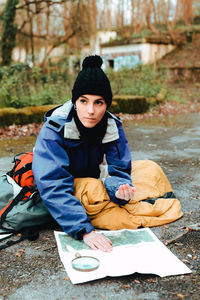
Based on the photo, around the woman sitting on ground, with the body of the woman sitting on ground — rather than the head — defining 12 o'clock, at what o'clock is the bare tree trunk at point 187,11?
The bare tree trunk is roughly at 8 o'clock from the woman sitting on ground.

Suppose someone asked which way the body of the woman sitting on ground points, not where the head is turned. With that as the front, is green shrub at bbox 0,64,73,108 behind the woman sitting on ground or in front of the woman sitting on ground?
behind

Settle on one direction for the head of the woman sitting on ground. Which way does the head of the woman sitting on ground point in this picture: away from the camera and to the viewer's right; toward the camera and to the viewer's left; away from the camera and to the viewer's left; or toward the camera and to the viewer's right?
toward the camera and to the viewer's right

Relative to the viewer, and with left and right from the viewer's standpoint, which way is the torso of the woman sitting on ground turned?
facing the viewer and to the right of the viewer

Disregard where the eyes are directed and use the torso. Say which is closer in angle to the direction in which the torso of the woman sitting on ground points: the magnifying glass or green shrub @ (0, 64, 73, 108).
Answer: the magnifying glass
